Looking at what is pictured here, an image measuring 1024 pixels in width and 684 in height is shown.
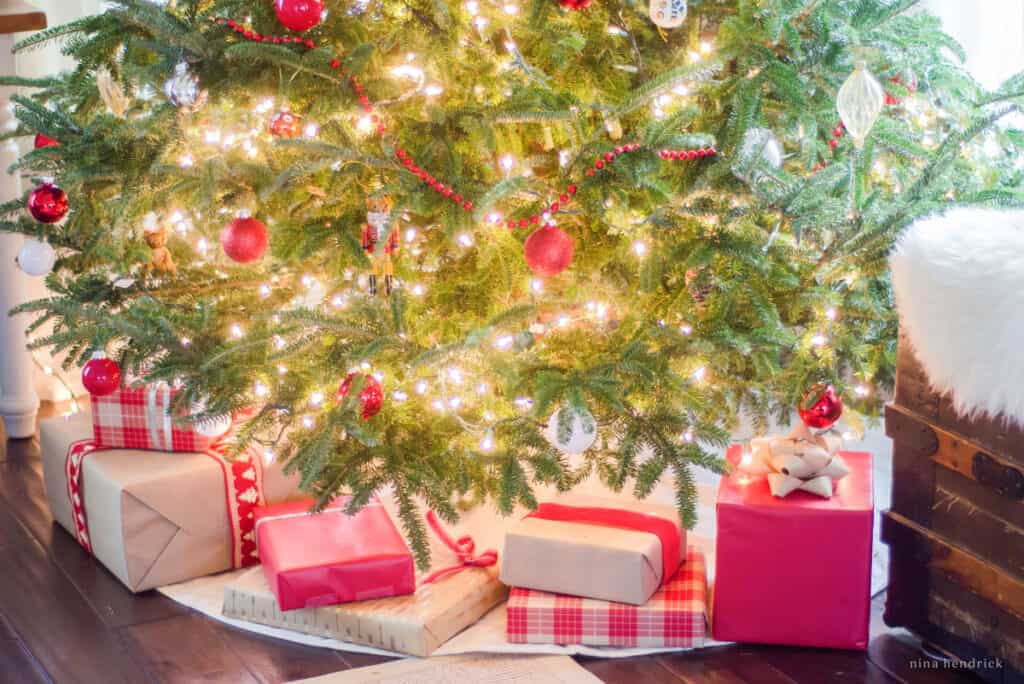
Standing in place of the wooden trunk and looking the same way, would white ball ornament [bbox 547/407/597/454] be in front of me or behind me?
in front

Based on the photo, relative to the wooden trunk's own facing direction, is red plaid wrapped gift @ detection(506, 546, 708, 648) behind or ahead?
ahead

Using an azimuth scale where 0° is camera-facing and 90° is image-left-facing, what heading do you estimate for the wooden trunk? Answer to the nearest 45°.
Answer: approximately 45°

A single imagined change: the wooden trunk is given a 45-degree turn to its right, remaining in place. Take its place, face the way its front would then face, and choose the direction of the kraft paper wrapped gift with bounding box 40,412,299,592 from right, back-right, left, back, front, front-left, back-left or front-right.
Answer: front

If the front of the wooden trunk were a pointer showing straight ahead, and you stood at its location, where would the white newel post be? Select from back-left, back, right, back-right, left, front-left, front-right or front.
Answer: front-right

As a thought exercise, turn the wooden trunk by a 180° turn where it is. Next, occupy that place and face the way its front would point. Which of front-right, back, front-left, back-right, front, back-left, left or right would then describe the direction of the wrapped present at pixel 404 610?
back-left

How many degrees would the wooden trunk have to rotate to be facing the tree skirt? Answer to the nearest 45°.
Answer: approximately 45° to its right

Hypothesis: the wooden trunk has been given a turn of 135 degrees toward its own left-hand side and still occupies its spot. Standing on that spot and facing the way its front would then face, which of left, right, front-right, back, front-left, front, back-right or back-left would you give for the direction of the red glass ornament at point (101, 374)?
back

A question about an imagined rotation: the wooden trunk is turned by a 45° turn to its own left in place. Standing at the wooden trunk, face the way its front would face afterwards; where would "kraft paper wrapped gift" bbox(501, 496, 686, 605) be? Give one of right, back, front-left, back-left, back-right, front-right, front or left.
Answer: right

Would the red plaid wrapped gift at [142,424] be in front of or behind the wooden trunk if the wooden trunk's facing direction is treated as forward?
in front
